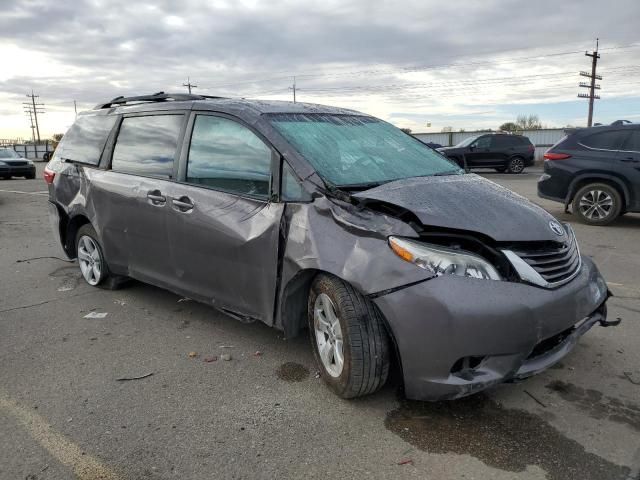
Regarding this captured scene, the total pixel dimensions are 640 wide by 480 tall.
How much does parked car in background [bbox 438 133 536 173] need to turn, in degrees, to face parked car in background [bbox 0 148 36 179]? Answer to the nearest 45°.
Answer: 0° — it already faces it

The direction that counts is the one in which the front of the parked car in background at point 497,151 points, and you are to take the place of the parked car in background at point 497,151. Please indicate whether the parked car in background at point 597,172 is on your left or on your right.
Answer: on your left

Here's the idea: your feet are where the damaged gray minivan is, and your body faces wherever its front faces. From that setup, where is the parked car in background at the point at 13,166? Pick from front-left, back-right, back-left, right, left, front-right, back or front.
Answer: back

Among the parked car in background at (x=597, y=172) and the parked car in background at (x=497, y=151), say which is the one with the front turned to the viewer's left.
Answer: the parked car in background at (x=497, y=151)

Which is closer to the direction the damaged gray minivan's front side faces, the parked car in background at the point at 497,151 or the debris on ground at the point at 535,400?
the debris on ground

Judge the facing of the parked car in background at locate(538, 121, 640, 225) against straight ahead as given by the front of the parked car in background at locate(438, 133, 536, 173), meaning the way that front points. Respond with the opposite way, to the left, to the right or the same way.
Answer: the opposite way

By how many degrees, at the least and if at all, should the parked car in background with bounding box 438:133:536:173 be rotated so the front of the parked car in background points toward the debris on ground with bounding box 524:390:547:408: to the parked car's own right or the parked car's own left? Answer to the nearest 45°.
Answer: approximately 90° to the parked car's own left

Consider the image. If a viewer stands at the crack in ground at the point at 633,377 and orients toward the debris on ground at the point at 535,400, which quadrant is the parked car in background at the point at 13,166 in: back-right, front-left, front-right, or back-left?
front-right

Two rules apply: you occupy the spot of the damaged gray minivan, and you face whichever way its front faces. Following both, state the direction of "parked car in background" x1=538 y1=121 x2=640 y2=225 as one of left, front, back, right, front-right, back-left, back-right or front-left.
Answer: left

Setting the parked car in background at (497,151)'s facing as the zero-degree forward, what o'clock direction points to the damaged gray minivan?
The damaged gray minivan is roughly at 9 o'clock from the parked car in background.

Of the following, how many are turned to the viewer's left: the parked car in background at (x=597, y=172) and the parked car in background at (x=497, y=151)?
1

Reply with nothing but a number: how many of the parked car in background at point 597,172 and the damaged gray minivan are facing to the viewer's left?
0

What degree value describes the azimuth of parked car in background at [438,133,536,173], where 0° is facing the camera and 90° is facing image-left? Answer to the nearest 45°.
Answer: approximately 90°
